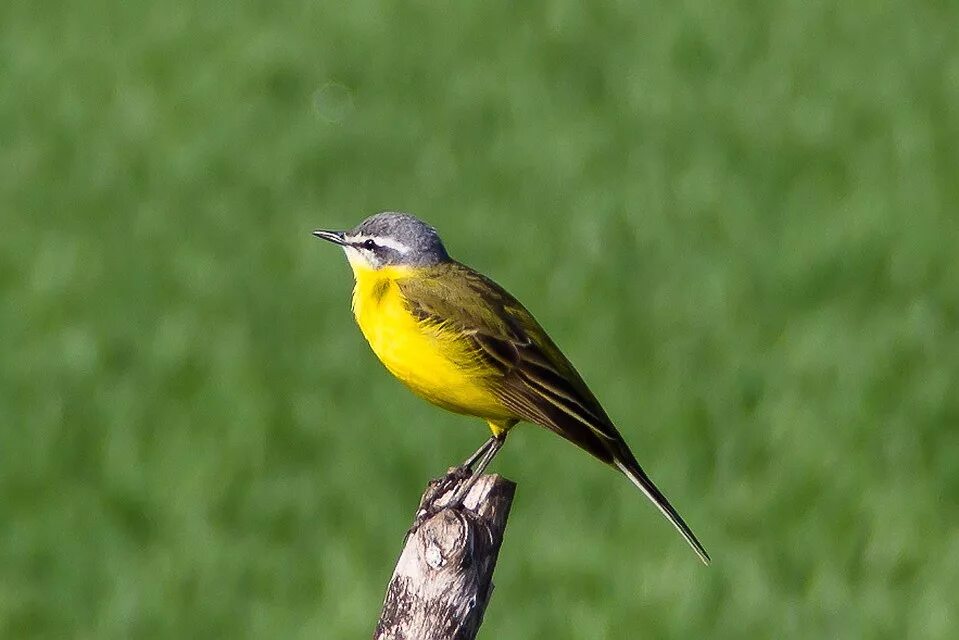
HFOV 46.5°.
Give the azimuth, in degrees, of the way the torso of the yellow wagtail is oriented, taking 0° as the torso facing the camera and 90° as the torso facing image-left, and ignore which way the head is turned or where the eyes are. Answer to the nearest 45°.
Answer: approximately 90°
